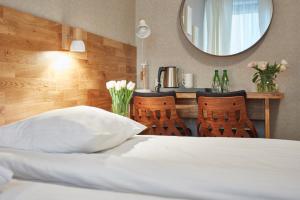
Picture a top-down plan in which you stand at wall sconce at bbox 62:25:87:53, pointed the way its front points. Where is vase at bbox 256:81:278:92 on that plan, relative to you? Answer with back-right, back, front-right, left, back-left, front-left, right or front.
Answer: front-left

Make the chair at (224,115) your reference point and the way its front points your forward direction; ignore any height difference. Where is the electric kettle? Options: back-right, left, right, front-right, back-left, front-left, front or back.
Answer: front-left

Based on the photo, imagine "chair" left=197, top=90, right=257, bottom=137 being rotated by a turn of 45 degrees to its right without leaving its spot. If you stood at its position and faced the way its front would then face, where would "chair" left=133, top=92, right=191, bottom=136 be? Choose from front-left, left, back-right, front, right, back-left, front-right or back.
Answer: back-left

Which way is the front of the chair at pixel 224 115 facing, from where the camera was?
facing away from the viewer

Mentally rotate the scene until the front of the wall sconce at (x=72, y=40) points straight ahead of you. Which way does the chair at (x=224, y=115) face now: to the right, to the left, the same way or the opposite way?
to the left

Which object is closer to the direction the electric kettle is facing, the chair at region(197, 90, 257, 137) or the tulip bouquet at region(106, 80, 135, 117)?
the chair

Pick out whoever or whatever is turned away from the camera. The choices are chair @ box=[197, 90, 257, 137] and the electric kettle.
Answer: the chair

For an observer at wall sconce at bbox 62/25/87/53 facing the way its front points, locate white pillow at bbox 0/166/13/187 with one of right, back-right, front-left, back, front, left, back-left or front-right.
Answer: front-right

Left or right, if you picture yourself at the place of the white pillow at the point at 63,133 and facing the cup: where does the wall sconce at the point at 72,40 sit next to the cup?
left

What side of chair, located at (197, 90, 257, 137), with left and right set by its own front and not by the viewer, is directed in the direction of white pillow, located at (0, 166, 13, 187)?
back
